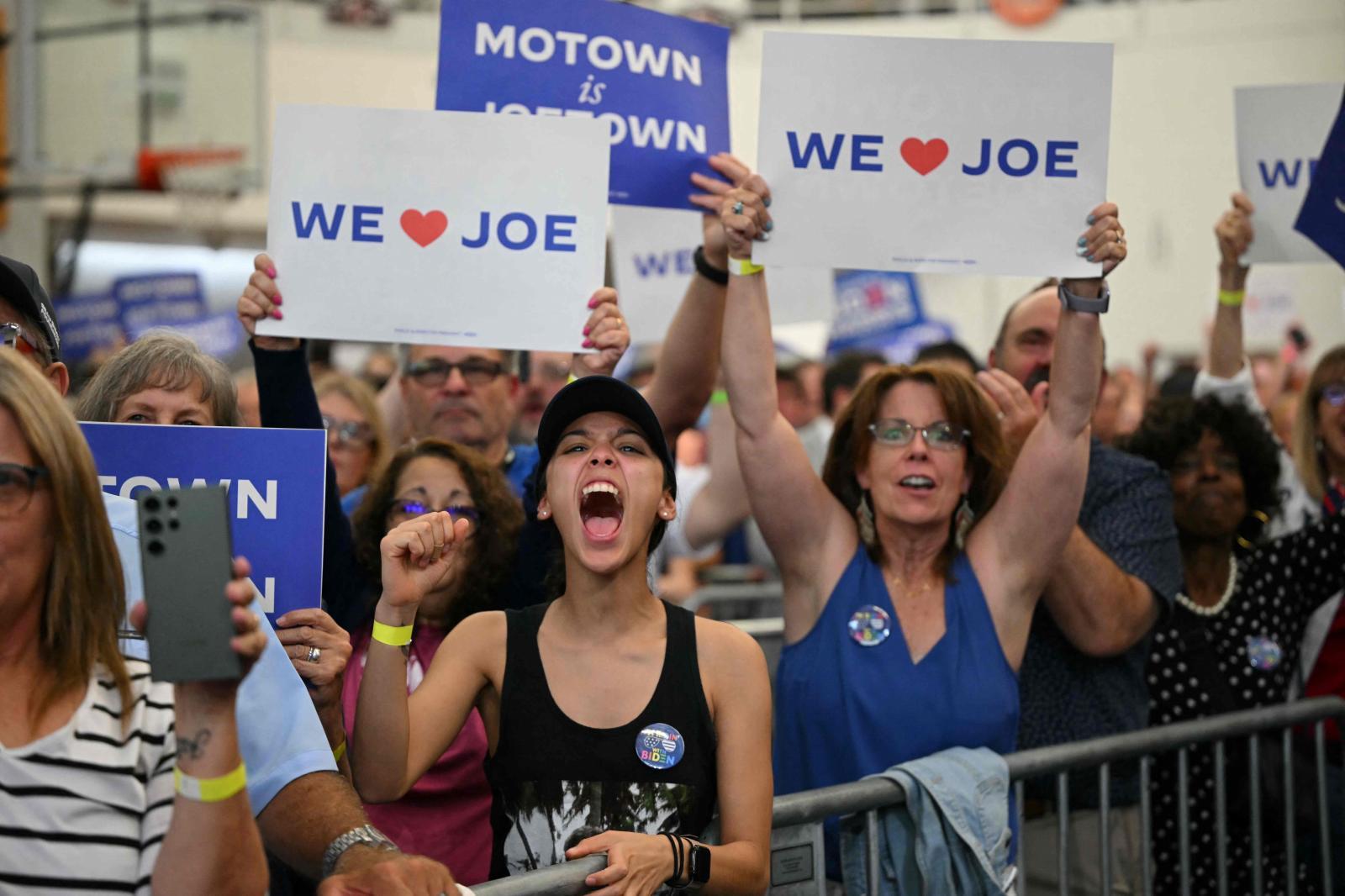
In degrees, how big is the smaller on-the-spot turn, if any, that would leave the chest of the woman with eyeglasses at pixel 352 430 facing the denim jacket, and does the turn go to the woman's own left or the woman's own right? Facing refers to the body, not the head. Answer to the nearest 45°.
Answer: approximately 90° to the woman's own left

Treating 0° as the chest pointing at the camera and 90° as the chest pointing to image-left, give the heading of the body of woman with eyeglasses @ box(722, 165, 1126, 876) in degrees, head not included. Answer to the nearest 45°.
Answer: approximately 0°

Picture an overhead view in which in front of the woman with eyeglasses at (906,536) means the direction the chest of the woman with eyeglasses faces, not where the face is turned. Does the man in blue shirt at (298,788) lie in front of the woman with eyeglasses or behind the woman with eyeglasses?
in front

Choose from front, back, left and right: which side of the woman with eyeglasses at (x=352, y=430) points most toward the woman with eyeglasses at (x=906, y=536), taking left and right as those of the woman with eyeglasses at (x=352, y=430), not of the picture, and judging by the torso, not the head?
front

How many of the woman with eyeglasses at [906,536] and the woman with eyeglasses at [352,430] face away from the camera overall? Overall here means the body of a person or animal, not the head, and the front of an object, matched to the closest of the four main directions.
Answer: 0

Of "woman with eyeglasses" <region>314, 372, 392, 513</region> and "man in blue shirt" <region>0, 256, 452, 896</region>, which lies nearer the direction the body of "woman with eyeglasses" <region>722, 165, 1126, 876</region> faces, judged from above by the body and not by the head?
the man in blue shirt

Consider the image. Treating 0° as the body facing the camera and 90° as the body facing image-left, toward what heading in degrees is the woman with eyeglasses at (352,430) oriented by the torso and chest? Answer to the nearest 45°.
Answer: approximately 45°
